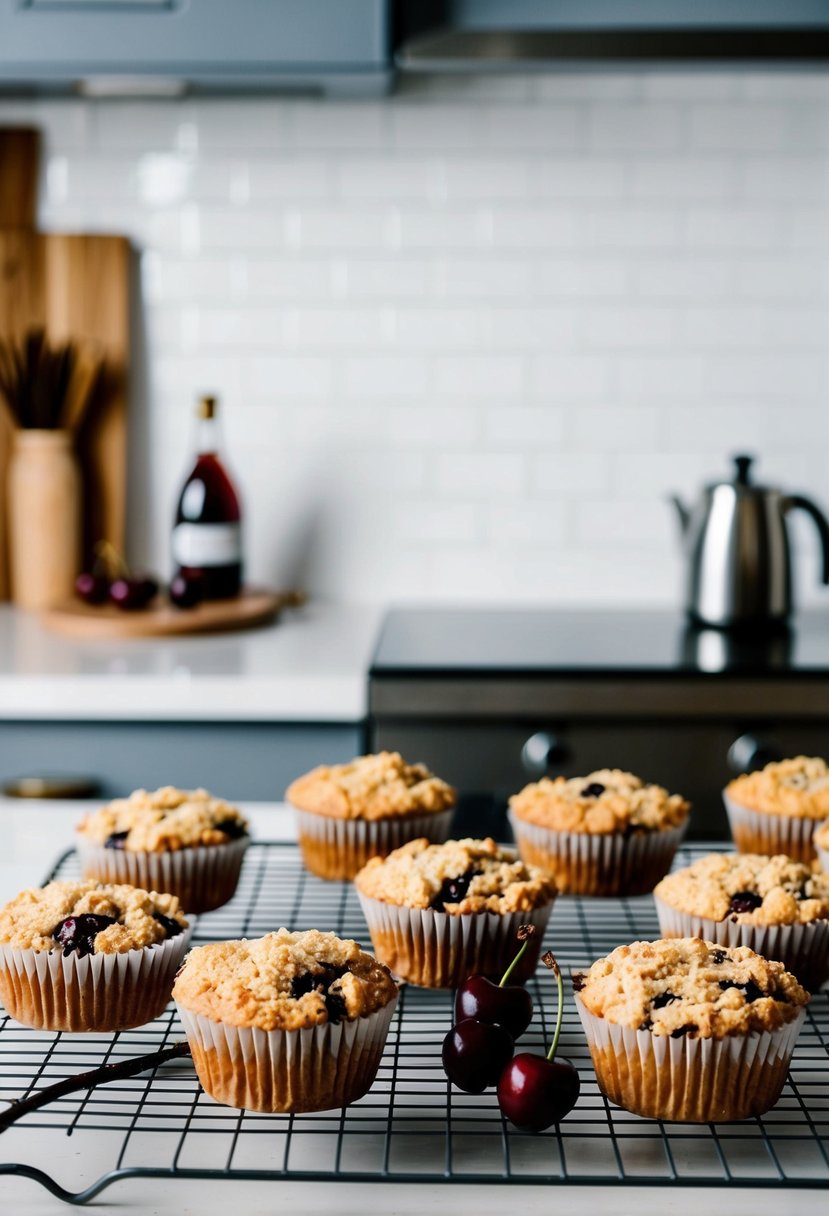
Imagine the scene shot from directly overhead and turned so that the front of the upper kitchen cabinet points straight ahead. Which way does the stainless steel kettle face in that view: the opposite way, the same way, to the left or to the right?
to the right

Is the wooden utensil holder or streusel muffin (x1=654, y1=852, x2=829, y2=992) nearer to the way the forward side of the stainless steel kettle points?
the wooden utensil holder

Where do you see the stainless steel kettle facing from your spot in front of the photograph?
facing to the left of the viewer

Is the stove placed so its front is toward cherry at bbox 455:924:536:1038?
yes

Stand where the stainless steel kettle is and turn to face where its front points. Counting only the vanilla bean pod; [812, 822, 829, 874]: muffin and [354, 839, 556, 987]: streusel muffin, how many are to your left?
3

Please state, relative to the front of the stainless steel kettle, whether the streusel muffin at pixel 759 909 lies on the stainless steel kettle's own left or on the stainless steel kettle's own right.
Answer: on the stainless steel kettle's own left
